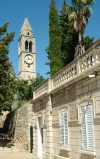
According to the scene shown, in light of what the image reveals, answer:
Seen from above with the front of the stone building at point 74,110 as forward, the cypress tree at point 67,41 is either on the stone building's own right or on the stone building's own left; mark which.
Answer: on the stone building's own right

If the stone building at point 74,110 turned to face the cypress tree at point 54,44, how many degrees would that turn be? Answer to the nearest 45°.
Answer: approximately 135° to its right

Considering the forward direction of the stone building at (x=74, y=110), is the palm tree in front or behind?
behind

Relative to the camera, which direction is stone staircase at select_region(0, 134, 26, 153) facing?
toward the camera

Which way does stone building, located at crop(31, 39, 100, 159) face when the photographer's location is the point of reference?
facing the viewer and to the left of the viewer

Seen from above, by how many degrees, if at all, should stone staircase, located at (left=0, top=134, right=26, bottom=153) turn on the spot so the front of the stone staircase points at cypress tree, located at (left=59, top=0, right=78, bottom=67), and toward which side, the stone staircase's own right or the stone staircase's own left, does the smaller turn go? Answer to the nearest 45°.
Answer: approximately 135° to the stone staircase's own left

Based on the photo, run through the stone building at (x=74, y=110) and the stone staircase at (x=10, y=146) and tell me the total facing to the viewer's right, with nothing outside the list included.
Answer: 0
